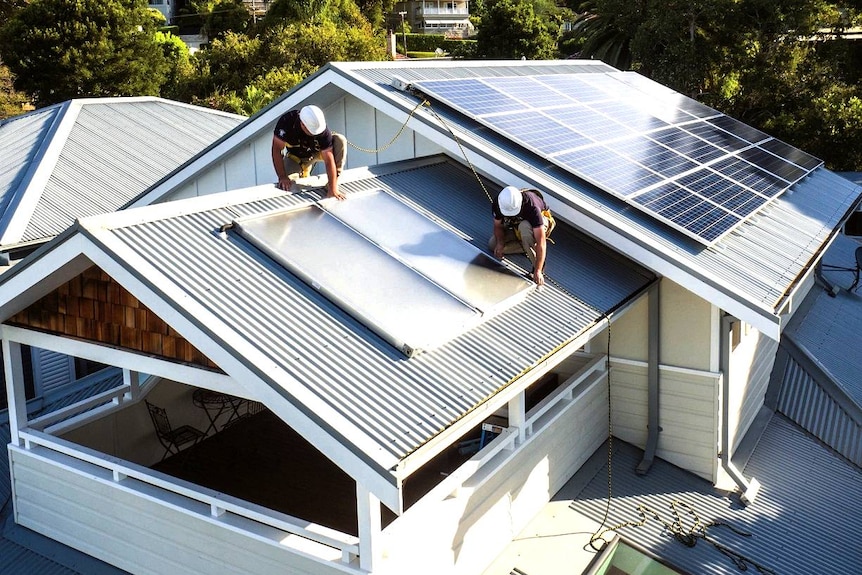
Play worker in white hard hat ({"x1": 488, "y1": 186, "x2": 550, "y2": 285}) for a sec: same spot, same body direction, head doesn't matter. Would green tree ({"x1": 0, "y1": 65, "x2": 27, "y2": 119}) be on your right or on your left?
on your right

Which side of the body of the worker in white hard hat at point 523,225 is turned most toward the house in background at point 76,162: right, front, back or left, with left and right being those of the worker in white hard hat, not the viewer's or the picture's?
right
